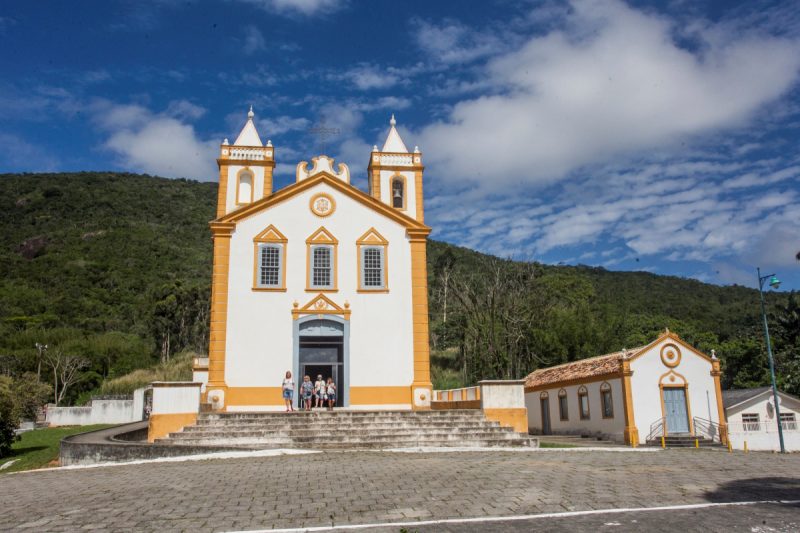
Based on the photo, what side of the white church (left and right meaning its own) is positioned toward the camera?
front

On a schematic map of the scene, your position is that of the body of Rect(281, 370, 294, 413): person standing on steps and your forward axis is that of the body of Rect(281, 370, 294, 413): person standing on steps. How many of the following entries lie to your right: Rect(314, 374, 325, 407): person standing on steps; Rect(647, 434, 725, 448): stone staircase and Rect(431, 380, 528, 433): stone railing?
0

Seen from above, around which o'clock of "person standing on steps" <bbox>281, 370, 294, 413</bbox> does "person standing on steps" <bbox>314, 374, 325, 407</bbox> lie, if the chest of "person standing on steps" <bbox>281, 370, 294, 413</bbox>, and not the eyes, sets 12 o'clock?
"person standing on steps" <bbox>314, 374, 325, 407</bbox> is roughly at 8 o'clock from "person standing on steps" <bbox>281, 370, 294, 413</bbox>.

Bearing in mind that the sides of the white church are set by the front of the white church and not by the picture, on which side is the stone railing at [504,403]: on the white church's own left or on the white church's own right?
on the white church's own left

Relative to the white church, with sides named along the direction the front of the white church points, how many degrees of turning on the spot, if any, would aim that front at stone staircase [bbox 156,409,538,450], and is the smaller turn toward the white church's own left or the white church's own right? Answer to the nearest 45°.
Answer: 0° — it already faces it

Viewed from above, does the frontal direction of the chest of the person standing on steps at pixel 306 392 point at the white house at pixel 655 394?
no

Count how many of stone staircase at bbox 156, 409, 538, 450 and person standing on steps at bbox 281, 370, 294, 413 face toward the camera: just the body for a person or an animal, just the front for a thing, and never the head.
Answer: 2

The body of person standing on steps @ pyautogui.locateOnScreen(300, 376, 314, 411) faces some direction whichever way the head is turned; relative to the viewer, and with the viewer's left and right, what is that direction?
facing the viewer

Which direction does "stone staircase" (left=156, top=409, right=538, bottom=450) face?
toward the camera

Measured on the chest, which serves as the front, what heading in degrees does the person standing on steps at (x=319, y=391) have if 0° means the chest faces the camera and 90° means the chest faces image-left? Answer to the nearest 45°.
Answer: approximately 0°

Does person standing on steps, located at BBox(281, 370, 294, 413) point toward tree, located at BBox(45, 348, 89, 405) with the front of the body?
no

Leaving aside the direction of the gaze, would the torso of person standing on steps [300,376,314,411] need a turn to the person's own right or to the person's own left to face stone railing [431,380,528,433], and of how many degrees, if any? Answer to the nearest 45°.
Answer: approximately 45° to the person's own left

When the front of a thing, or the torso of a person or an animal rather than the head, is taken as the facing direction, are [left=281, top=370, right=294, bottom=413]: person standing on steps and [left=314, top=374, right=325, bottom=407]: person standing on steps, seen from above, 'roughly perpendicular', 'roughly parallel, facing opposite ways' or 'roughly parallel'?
roughly parallel
